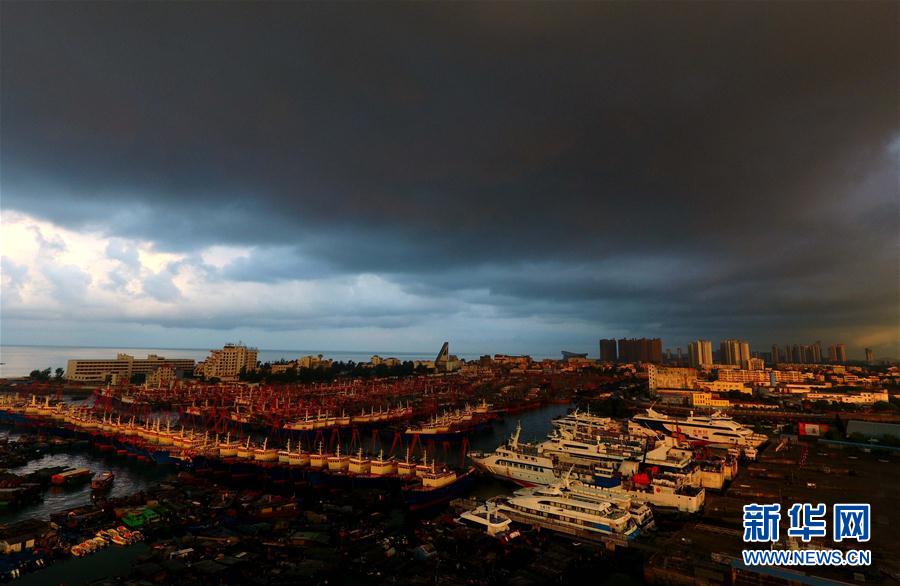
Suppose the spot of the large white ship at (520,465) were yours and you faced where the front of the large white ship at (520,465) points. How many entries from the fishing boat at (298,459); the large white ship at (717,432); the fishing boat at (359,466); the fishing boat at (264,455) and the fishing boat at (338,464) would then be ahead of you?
4

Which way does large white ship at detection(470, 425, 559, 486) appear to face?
to the viewer's left

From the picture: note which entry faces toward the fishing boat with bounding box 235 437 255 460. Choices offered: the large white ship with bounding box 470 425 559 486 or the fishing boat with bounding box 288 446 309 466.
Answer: the large white ship

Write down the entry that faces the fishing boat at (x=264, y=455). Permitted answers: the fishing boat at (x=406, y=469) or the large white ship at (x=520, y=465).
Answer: the large white ship

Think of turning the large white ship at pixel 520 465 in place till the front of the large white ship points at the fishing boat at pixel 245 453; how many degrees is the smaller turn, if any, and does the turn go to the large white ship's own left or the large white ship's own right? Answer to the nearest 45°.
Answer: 0° — it already faces it

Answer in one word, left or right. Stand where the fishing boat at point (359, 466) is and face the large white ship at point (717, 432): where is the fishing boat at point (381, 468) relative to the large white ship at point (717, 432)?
right

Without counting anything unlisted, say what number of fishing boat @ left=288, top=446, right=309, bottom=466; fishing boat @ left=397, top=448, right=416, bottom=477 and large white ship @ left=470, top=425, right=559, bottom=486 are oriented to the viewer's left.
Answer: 1

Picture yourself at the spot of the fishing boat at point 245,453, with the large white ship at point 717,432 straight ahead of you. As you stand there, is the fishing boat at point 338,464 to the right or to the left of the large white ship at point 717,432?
right

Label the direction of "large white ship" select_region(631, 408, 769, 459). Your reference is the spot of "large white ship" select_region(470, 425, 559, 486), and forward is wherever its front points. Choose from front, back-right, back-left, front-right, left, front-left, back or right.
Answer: back-right

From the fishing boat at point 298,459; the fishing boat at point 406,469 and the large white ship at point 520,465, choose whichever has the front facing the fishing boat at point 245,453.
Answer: the large white ship

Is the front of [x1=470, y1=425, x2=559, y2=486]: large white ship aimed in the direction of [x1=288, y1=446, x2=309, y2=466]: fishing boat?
yes

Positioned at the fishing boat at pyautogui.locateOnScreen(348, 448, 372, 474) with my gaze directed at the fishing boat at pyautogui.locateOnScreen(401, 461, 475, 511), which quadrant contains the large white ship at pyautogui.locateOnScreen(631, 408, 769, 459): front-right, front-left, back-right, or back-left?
front-left

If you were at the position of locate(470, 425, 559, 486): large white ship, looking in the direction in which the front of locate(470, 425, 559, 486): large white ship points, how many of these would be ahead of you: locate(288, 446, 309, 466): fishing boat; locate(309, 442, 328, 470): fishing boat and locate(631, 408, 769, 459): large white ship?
2

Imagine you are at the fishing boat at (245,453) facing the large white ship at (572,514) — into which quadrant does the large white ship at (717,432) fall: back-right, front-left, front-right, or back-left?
front-left
